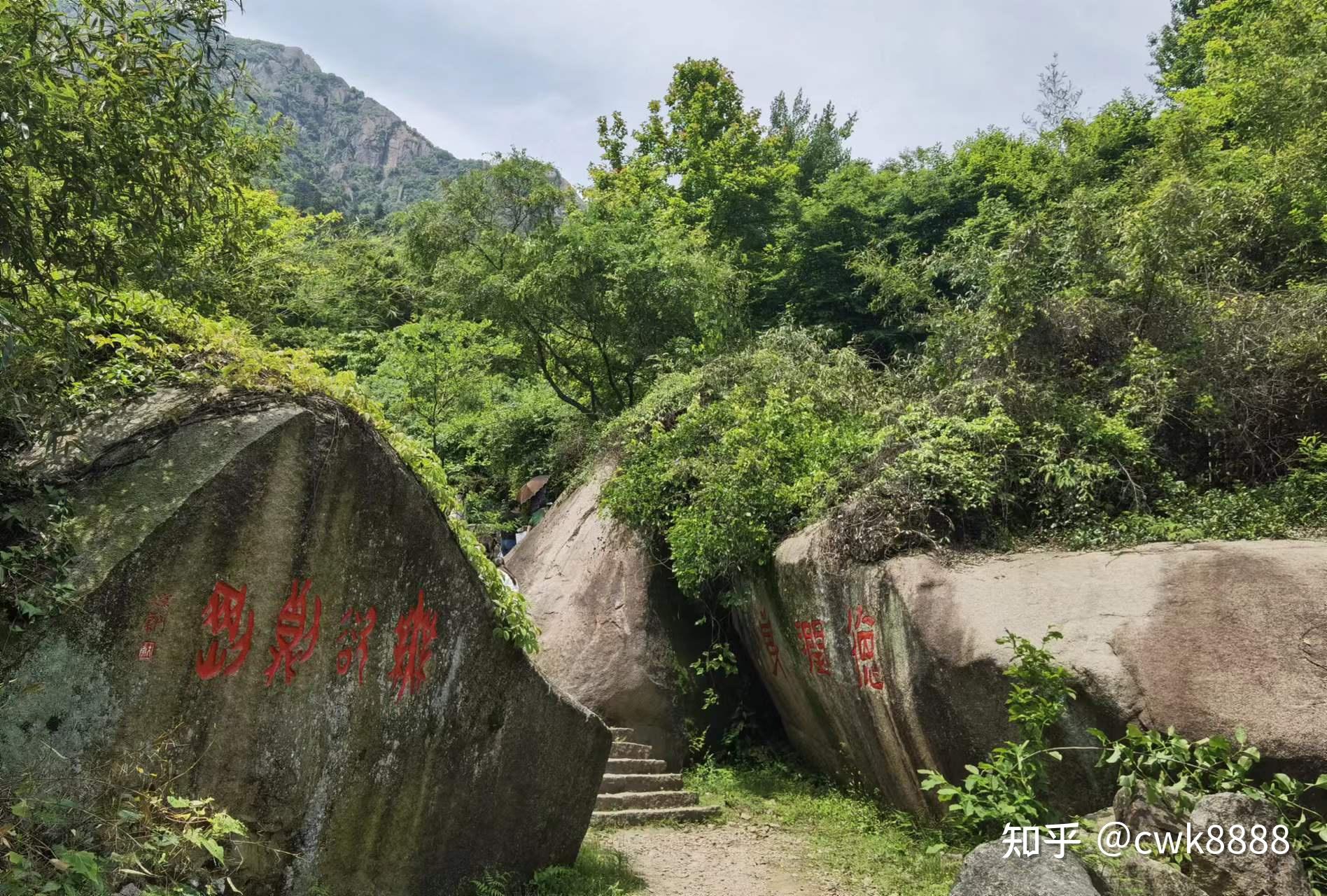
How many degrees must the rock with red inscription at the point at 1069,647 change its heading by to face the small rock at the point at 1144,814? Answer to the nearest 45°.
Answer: approximately 45° to its left

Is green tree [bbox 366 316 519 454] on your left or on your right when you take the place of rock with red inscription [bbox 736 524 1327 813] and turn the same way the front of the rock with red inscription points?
on your right

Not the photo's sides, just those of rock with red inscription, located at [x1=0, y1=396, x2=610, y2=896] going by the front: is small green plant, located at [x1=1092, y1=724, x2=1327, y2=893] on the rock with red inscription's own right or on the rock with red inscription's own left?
on the rock with red inscription's own left

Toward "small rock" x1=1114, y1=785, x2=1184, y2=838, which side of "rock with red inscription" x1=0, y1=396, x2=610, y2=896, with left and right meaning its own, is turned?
left

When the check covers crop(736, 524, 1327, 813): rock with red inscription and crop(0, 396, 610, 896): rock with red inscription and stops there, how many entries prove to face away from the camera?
0

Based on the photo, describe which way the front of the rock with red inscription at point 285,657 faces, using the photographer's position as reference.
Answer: facing the viewer

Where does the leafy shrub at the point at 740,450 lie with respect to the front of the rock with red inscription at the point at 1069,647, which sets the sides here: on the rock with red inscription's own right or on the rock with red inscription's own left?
on the rock with red inscription's own right

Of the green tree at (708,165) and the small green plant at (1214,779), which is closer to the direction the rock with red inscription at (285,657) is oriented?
the small green plant

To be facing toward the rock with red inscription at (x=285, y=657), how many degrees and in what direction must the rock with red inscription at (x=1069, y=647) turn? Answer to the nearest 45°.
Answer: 0° — it already faces it

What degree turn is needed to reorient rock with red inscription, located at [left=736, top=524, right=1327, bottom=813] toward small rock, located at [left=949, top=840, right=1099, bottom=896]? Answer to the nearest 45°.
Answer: approximately 45° to its left

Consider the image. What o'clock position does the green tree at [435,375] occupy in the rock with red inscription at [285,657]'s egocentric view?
The green tree is roughly at 6 o'clock from the rock with red inscription.

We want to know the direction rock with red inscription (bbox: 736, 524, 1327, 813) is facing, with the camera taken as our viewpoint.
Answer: facing the viewer and to the left of the viewer

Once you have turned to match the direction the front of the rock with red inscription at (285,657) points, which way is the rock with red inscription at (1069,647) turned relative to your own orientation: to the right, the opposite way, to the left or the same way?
to the right
